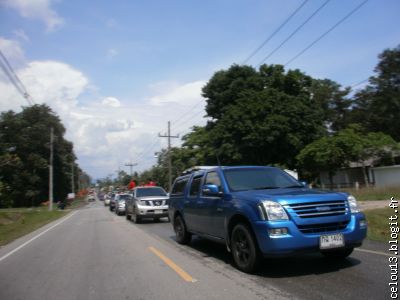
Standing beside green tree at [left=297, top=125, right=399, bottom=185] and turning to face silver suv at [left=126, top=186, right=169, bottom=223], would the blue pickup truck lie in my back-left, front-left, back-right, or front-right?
front-left

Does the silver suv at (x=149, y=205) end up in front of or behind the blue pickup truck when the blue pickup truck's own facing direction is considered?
behind

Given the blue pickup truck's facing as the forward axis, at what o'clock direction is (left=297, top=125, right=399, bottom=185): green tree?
The green tree is roughly at 8 o'clock from the blue pickup truck.

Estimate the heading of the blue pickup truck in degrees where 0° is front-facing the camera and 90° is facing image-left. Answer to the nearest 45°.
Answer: approximately 315°
